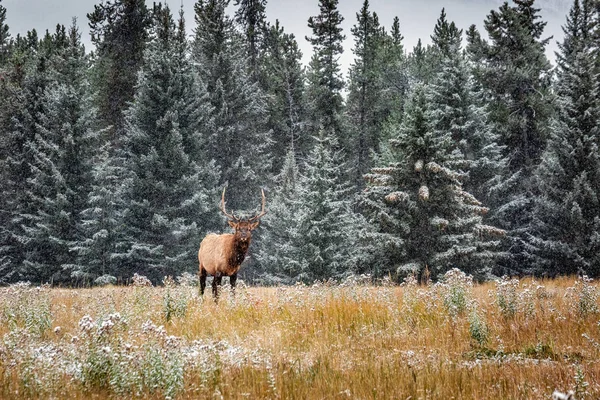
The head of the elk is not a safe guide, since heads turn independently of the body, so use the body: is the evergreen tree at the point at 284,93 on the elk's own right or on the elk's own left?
on the elk's own left

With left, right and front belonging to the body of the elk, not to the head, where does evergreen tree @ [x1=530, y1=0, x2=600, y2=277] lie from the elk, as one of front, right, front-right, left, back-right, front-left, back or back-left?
left

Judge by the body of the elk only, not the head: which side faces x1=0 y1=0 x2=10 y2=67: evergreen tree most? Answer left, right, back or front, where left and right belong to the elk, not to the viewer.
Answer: back

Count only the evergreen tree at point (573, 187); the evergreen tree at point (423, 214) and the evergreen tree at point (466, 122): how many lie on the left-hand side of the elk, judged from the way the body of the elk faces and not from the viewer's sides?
3

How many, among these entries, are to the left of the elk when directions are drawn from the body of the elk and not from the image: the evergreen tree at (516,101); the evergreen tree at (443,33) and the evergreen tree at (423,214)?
3

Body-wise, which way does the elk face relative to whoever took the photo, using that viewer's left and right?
facing the viewer and to the right of the viewer

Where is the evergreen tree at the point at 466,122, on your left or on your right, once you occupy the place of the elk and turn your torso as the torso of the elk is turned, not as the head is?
on your left

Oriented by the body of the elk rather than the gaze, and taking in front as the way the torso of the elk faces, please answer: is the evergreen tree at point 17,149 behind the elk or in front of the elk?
behind

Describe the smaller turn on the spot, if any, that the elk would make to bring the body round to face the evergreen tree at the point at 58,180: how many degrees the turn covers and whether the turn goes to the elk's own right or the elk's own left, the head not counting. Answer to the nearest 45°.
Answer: approximately 180°

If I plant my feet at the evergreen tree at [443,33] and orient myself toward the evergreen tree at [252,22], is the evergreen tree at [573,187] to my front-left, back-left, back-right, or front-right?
back-left

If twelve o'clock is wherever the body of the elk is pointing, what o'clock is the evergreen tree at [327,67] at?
The evergreen tree is roughly at 8 o'clock from the elk.

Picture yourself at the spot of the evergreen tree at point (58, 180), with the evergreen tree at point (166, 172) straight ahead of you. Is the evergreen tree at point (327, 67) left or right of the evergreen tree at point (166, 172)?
left

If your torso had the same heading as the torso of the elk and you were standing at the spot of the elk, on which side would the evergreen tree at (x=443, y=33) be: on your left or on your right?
on your left

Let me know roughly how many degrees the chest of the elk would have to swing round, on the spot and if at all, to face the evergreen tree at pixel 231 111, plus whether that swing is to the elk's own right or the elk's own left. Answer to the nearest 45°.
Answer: approximately 135° to the elk's own left

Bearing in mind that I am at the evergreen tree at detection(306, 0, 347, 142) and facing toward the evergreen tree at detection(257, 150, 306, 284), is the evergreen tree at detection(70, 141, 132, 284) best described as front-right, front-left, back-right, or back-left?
front-right
